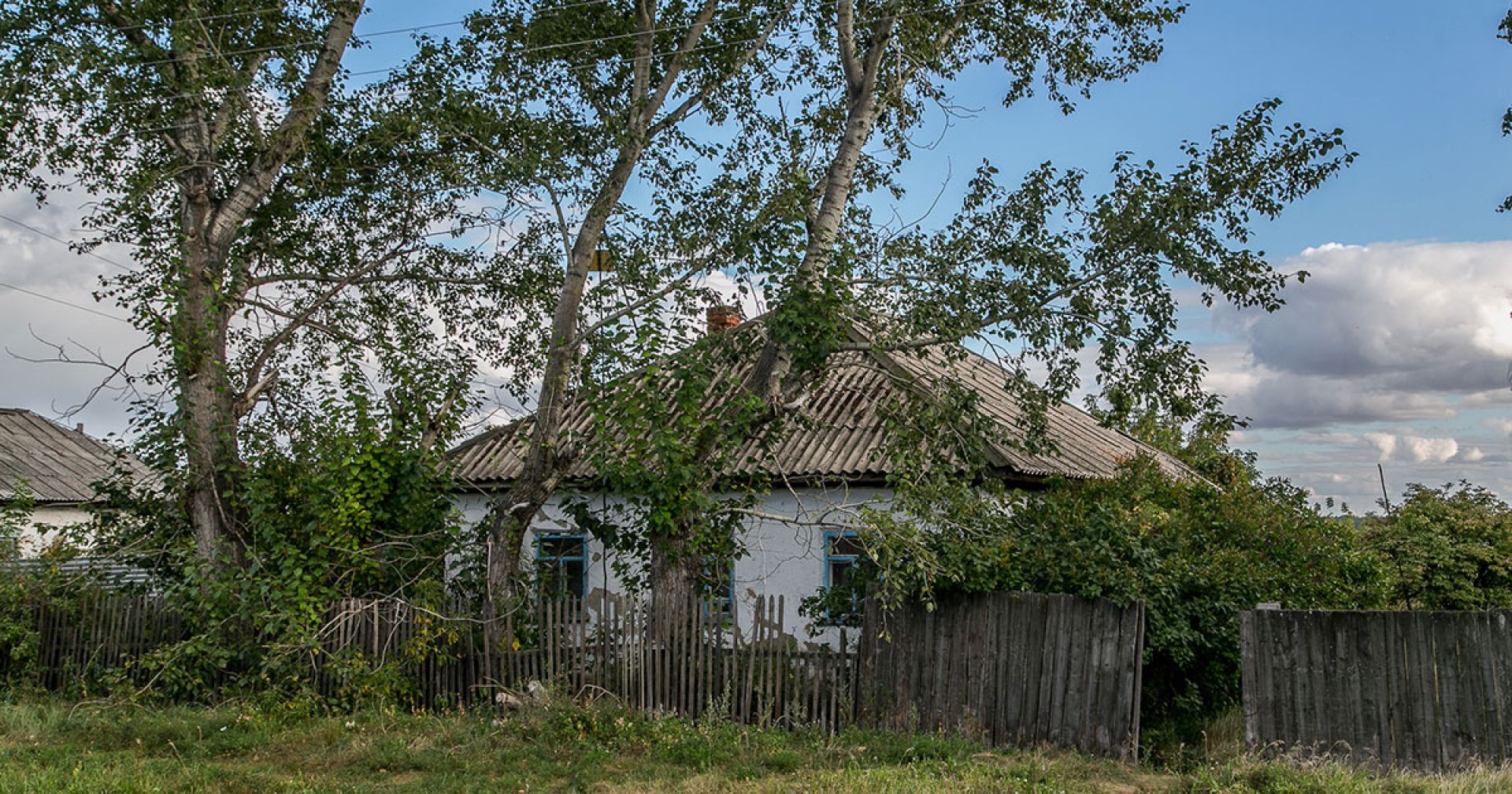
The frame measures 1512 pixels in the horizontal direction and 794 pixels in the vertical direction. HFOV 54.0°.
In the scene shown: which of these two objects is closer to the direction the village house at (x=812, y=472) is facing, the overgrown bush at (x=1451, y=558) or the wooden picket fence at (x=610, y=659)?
the wooden picket fence

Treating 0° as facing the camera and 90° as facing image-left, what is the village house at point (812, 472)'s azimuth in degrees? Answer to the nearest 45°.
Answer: approximately 0°

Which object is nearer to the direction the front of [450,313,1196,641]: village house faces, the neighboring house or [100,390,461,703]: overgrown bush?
the overgrown bush

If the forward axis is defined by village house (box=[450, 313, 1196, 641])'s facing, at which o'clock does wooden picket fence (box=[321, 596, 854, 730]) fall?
The wooden picket fence is roughly at 1 o'clock from the village house.

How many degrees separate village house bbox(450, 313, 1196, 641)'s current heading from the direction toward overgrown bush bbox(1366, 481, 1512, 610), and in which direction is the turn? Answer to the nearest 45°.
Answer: approximately 90° to its left

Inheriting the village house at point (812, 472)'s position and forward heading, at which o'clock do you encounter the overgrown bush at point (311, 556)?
The overgrown bush is roughly at 2 o'clock from the village house.

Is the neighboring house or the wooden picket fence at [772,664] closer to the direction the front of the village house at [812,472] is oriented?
the wooden picket fence

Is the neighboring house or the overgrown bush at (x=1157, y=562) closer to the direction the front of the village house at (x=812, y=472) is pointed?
the overgrown bush

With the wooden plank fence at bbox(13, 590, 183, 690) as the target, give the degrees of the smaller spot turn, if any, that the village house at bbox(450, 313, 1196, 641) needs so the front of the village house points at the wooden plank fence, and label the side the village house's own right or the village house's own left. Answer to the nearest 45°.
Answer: approximately 90° to the village house's own right

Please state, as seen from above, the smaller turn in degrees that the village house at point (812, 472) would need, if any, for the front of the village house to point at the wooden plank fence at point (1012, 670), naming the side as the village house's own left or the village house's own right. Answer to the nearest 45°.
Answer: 0° — it already faces it

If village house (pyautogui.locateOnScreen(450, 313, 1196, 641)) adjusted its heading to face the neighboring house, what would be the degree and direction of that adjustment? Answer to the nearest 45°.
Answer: approximately 135° to its right

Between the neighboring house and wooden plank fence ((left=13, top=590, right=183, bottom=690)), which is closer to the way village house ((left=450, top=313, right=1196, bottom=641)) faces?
the wooden plank fence
